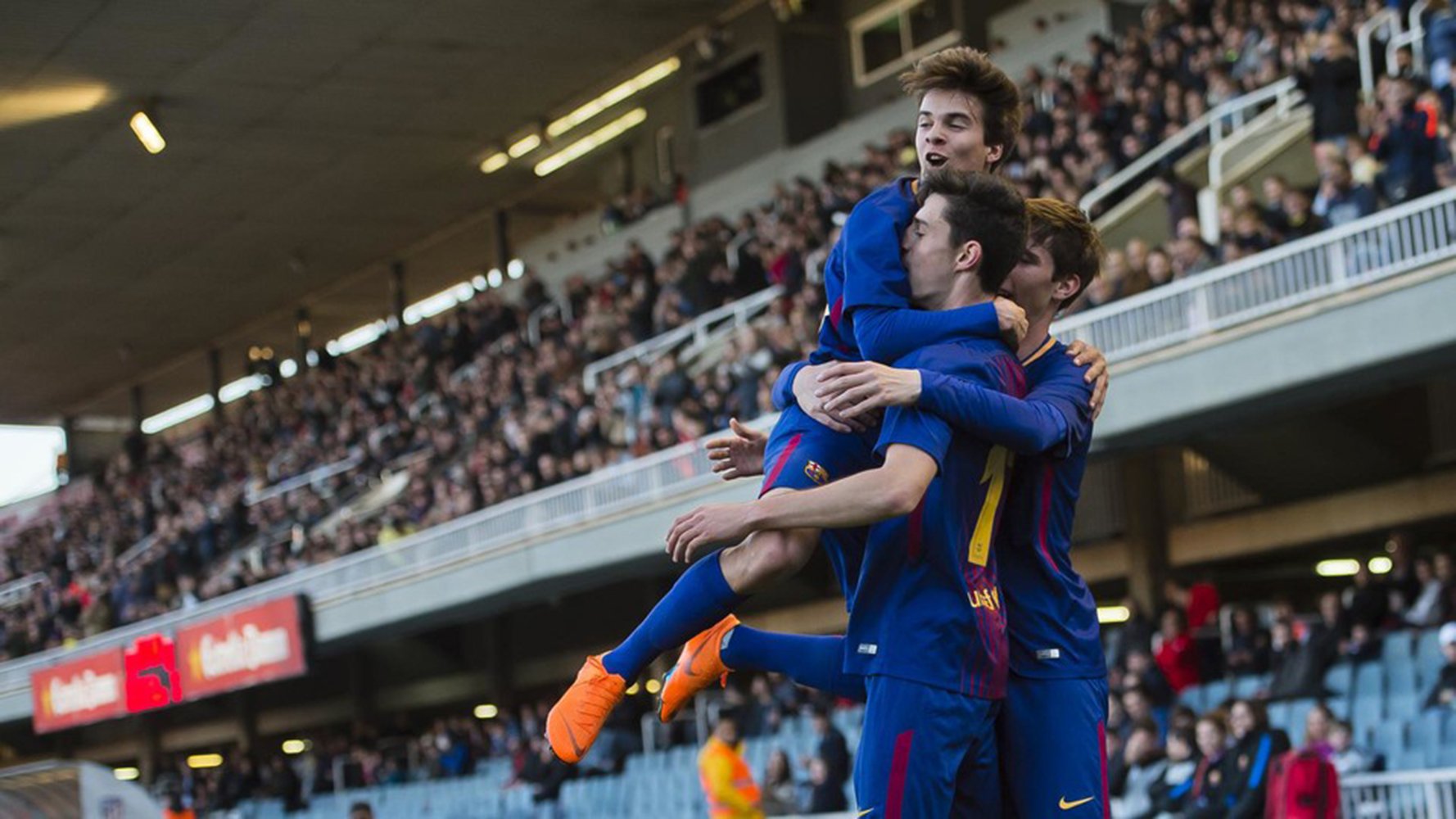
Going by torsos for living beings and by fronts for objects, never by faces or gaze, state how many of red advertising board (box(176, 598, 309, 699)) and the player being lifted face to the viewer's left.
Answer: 0

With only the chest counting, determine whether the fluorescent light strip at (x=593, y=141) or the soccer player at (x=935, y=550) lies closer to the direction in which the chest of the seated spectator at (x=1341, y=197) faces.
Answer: the soccer player

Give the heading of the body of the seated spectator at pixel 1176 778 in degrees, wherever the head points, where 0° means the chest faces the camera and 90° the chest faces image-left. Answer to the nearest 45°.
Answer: approximately 45°

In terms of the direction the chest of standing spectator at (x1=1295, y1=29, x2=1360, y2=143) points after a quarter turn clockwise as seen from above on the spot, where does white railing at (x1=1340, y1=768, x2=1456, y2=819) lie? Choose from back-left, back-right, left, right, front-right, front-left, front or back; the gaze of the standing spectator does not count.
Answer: back-left

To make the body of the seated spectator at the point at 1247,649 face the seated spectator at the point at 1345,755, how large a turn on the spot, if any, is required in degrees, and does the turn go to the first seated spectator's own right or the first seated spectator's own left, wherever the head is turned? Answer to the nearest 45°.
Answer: approximately 45° to the first seated spectator's own left
